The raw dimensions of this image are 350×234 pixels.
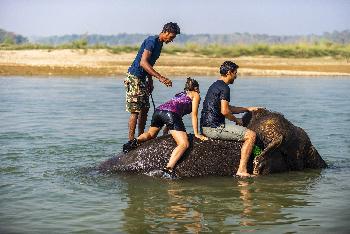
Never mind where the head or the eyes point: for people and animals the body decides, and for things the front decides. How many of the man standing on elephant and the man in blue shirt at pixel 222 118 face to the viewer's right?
2

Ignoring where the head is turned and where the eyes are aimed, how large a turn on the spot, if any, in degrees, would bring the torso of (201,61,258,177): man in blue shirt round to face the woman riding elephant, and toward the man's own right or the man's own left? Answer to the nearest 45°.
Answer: approximately 180°

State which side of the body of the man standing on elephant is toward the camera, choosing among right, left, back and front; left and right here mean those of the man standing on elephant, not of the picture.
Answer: right

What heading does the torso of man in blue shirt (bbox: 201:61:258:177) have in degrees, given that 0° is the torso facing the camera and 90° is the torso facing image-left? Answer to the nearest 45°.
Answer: approximately 270°

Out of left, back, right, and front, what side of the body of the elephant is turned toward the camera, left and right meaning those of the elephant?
right
